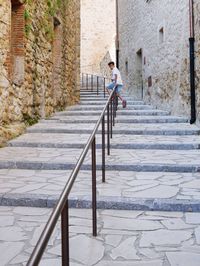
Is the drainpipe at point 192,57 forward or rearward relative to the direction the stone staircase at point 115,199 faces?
rearward

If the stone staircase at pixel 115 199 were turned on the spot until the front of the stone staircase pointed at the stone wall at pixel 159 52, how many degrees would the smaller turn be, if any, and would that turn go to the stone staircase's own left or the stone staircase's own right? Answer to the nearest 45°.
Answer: approximately 180°

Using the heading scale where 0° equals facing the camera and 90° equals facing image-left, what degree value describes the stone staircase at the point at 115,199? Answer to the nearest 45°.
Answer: approximately 0°

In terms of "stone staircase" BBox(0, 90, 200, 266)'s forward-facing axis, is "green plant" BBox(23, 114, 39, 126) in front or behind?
behind

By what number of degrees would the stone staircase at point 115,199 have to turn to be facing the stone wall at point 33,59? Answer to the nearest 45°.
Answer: approximately 180°
